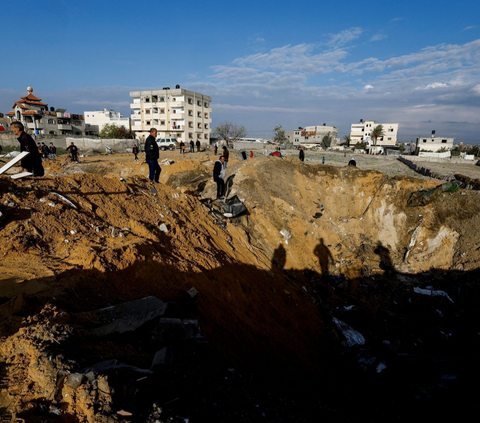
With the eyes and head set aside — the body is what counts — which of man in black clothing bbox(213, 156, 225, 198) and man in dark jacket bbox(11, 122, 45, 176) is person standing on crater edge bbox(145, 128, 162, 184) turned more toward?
the man in black clothing

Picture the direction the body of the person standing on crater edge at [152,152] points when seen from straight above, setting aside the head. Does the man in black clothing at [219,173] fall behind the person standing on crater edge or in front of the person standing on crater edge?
in front

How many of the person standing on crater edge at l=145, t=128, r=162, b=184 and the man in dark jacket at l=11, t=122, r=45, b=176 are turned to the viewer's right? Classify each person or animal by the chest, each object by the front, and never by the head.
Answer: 1

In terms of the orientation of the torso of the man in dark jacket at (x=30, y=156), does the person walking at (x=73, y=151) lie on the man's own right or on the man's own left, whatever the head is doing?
on the man's own right

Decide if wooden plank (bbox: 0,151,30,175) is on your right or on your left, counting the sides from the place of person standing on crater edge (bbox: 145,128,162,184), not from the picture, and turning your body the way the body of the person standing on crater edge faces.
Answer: on your right

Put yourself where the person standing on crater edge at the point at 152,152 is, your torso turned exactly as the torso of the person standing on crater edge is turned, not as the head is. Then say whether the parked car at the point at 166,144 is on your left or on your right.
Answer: on your left
